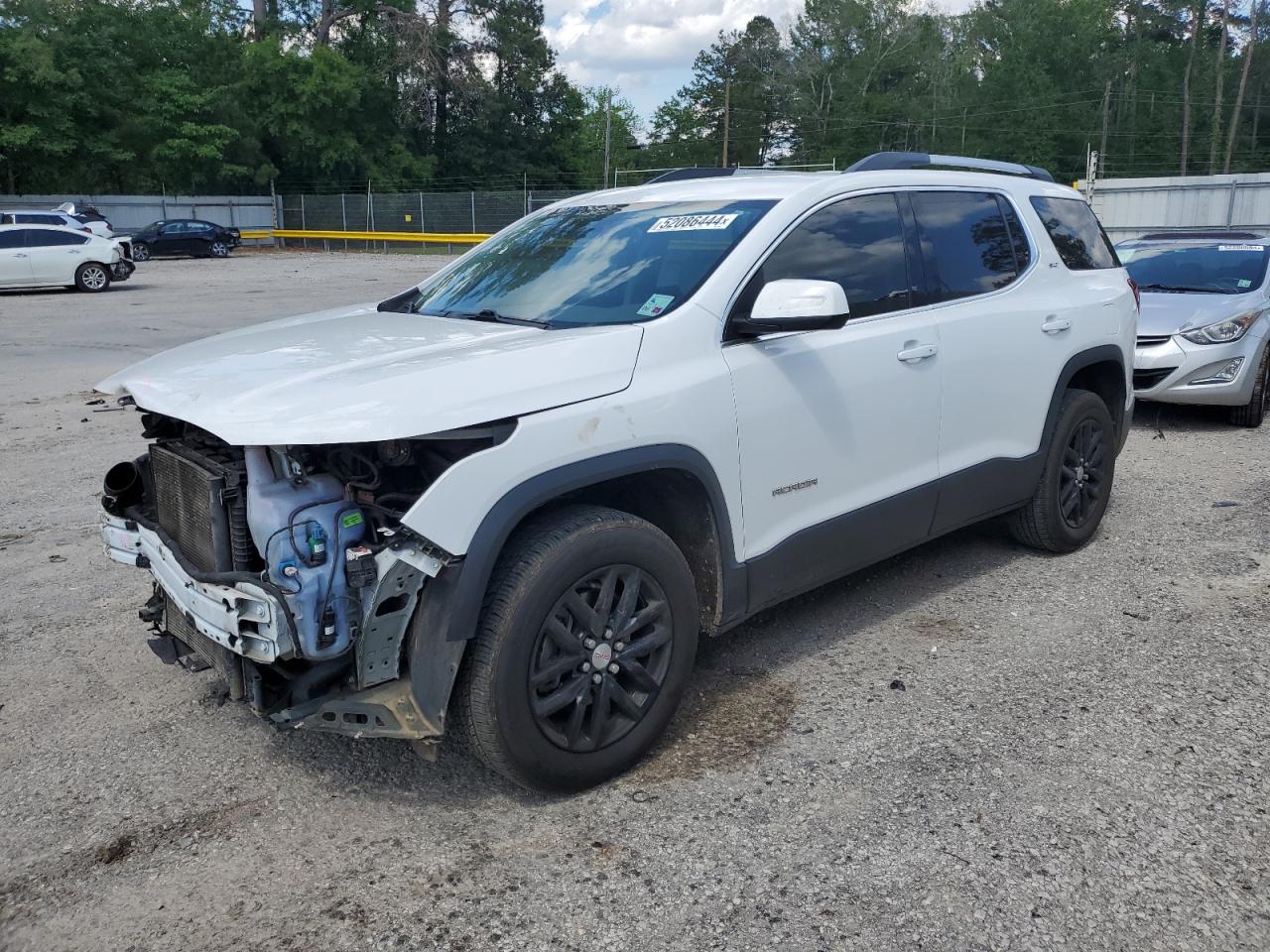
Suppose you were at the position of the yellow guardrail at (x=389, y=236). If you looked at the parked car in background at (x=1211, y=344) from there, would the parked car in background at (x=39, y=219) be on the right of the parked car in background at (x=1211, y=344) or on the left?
right

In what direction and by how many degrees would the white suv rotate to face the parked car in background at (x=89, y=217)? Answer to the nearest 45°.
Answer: approximately 90° to its right

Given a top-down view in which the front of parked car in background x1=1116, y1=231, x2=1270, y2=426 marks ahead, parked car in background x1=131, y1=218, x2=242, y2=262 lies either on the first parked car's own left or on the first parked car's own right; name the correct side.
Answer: on the first parked car's own right

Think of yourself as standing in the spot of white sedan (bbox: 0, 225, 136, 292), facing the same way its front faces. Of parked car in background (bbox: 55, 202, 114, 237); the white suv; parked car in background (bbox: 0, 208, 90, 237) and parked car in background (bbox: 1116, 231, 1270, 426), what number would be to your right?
2

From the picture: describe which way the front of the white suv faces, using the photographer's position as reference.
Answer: facing the viewer and to the left of the viewer

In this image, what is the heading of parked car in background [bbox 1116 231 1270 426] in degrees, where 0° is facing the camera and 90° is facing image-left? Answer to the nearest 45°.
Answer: approximately 45°
